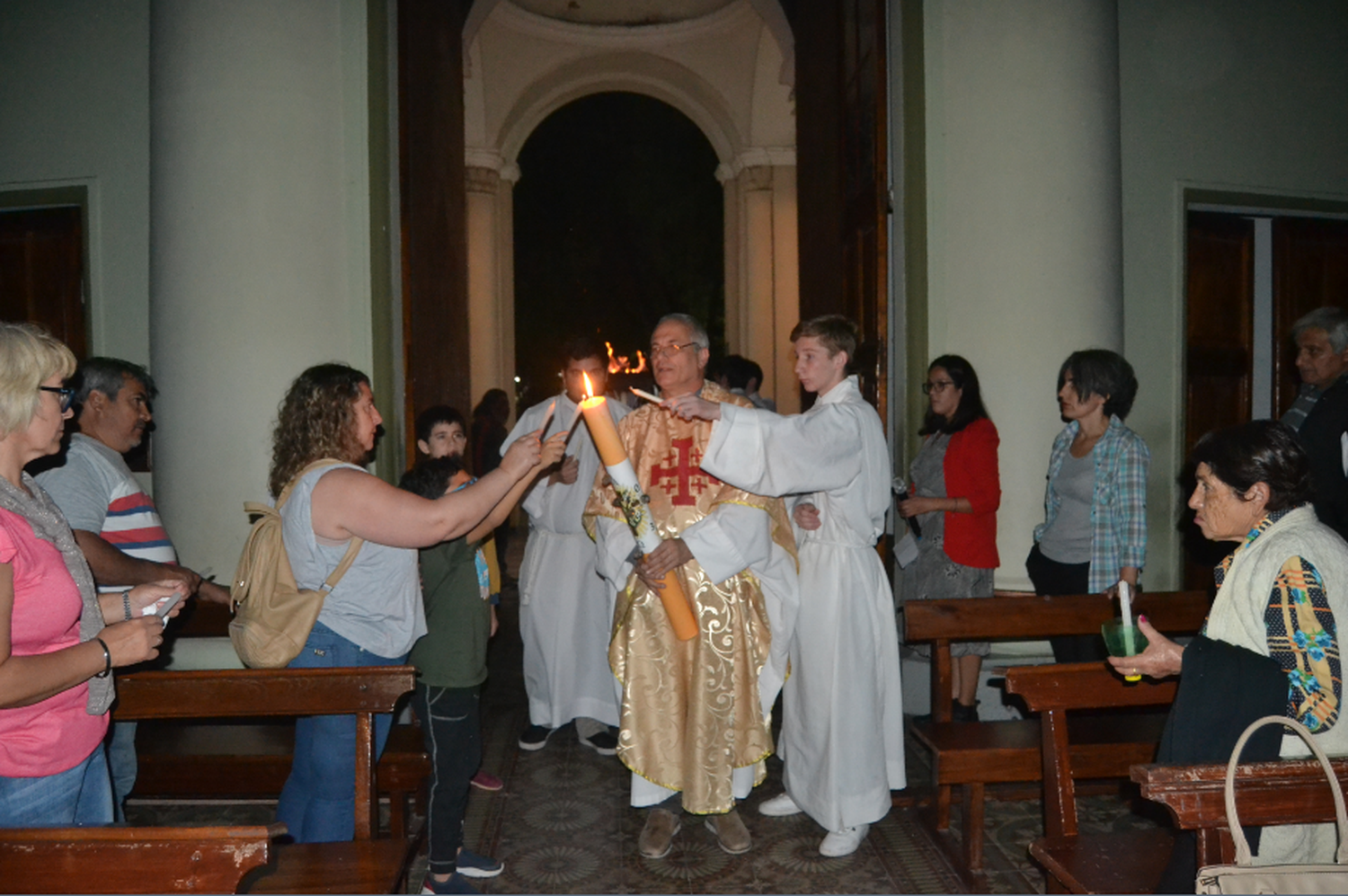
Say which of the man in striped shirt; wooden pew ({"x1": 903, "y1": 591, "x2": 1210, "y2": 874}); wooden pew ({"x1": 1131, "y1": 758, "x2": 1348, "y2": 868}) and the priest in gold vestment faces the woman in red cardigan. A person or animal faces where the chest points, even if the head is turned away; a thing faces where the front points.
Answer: the man in striped shirt

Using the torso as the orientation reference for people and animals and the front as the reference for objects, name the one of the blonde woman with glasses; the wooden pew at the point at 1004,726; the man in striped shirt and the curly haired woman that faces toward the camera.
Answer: the wooden pew

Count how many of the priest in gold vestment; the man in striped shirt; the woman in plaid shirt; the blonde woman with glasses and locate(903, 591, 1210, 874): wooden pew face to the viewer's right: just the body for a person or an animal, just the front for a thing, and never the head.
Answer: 2

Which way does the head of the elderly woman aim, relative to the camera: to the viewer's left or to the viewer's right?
to the viewer's left

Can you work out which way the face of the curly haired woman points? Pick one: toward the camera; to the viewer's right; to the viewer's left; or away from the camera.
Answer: to the viewer's right

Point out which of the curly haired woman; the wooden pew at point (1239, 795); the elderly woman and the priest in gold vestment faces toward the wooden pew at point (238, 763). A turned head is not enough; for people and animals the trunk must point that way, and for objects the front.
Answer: the elderly woman

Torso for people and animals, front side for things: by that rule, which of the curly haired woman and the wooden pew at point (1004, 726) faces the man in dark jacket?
the curly haired woman

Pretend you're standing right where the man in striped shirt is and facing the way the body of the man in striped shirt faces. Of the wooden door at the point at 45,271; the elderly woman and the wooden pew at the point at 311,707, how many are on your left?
1

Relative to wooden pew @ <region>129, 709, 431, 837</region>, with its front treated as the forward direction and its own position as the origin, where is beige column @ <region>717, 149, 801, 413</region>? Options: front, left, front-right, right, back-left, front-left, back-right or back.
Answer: back-left

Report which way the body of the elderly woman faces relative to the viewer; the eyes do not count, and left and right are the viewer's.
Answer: facing to the left of the viewer

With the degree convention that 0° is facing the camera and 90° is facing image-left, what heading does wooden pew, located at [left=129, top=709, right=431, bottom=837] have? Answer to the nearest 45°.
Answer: approximately 0°

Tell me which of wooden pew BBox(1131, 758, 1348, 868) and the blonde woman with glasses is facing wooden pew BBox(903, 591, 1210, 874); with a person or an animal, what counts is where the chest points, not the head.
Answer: the blonde woman with glasses

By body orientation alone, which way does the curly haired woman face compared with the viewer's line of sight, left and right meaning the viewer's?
facing to the right of the viewer

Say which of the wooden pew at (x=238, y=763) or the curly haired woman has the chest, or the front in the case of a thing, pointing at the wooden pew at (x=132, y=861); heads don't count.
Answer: the wooden pew at (x=238, y=763)

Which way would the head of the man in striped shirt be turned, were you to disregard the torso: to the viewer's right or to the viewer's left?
to the viewer's right

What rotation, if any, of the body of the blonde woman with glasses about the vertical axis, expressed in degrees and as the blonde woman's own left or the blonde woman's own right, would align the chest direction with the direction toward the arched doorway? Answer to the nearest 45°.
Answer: approximately 45° to the blonde woman's own left
